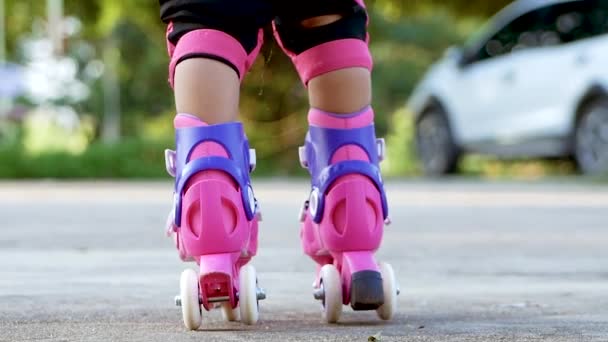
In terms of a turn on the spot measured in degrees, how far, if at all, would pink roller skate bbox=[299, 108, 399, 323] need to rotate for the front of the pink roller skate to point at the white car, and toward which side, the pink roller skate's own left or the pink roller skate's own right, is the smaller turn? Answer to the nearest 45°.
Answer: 0° — it already faces it

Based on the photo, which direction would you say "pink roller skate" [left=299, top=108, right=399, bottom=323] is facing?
away from the camera

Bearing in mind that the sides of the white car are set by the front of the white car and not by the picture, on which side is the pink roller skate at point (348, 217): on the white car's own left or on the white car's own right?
on the white car's own left
